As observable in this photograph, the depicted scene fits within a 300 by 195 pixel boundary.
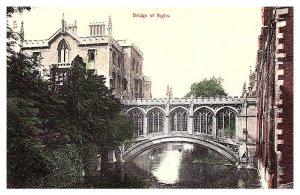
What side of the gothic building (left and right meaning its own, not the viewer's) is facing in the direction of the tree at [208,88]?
left

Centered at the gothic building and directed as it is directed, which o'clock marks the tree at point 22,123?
The tree is roughly at 12 o'clock from the gothic building.

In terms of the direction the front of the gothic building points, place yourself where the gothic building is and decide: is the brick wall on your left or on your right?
on your left

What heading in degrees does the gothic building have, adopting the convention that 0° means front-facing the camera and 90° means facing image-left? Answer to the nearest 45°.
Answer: approximately 0°

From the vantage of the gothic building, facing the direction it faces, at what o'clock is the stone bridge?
The stone bridge is roughly at 9 o'clock from the gothic building.

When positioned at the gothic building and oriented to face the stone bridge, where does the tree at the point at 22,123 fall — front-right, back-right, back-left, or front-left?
front-right
